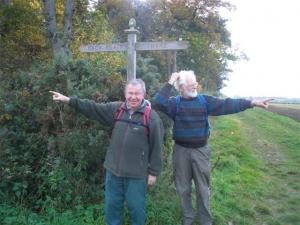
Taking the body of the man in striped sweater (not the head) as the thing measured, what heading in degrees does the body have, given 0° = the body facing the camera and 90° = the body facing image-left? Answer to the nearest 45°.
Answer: approximately 0°

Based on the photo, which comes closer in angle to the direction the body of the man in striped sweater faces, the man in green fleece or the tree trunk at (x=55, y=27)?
the man in green fleece

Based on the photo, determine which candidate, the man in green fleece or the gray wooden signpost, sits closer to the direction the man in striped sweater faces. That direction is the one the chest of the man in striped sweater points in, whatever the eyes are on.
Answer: the man in green fleece

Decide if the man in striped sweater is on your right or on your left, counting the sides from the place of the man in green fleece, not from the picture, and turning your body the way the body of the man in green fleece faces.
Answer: on your left

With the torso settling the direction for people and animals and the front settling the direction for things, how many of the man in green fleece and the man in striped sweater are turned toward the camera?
2
